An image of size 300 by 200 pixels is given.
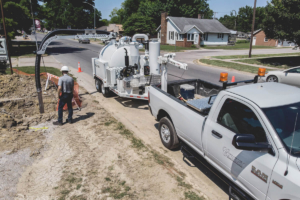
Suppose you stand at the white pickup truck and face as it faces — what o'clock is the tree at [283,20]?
The tree is roughly at 8 o'clock from the white pickup truck.

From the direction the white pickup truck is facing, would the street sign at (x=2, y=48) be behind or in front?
behind

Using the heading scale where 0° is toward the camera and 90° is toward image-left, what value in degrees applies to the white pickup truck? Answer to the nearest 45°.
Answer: approximately 315°

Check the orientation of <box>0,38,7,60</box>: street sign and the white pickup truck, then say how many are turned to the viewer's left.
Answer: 0

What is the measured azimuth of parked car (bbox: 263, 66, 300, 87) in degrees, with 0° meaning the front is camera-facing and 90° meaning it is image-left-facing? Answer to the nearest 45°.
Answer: approximately 90°

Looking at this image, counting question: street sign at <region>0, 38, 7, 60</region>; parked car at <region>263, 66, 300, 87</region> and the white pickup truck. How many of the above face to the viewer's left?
1
